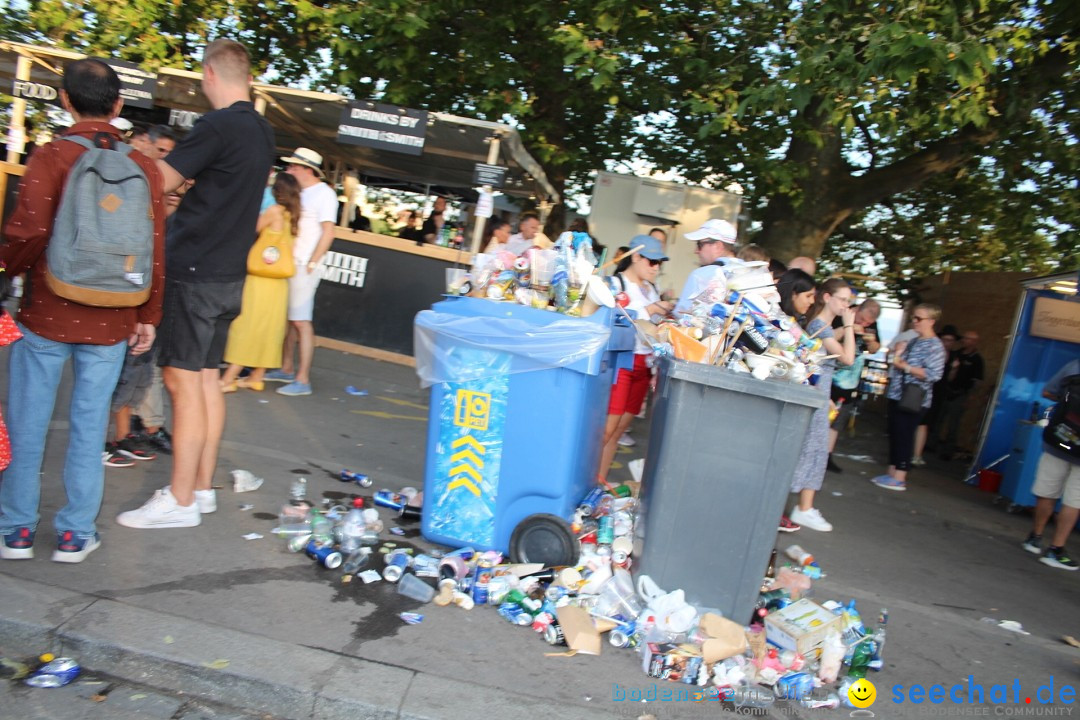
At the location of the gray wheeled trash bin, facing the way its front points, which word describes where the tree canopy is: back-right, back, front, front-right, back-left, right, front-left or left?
back

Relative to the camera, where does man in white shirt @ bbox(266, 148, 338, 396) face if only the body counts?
to the viewer's left

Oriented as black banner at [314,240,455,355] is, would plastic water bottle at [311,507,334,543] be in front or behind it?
in front

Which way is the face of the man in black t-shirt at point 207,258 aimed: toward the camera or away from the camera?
away from the camera

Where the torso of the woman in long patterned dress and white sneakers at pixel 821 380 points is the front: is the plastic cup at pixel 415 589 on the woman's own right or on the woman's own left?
on the woman's own right

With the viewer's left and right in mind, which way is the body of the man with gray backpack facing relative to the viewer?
facing away from the viewer

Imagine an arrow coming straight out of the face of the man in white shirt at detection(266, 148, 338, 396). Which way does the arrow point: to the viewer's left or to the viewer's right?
to the viewer's left

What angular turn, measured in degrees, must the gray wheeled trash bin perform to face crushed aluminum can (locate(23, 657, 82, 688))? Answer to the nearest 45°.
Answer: approximately 45° to its right

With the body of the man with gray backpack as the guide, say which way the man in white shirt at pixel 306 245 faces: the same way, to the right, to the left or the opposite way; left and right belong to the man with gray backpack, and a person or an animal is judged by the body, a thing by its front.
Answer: to the left

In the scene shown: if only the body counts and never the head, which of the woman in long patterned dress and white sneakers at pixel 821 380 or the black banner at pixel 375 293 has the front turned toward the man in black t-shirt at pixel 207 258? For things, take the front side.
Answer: the black banner

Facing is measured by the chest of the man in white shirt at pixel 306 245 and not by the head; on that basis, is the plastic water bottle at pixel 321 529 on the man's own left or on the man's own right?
on the man's own left

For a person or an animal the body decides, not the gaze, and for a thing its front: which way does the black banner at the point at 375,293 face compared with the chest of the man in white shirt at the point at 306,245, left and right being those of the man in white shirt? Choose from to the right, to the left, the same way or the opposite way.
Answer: to the left

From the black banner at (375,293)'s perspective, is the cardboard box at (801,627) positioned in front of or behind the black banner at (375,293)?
in front
